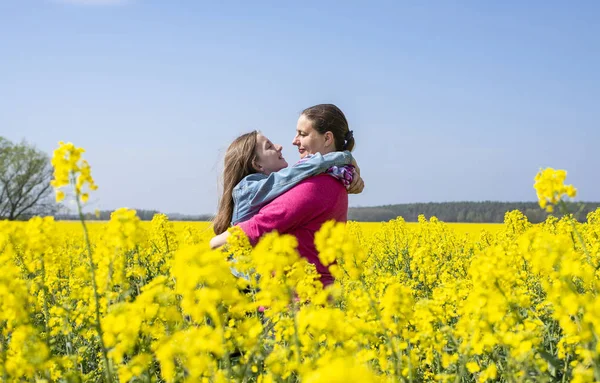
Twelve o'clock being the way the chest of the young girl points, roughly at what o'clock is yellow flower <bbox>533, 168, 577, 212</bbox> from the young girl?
The yellow flower is roughly at 2 o'clock from the young girl.

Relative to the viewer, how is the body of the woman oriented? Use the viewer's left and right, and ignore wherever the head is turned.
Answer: facing to the left of the viewer

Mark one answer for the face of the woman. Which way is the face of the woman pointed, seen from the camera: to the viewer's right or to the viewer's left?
to the viewer's left

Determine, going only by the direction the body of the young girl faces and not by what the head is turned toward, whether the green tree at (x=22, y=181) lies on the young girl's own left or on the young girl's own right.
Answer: on the young girl's own left

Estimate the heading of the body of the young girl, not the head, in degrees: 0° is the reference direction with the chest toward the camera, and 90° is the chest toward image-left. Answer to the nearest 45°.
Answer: approximately 270°

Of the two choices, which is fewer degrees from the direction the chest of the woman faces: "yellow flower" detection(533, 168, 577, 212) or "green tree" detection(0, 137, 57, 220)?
the green tree

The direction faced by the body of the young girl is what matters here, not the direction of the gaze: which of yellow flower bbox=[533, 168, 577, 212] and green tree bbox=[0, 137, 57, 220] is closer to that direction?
the yellow flower
